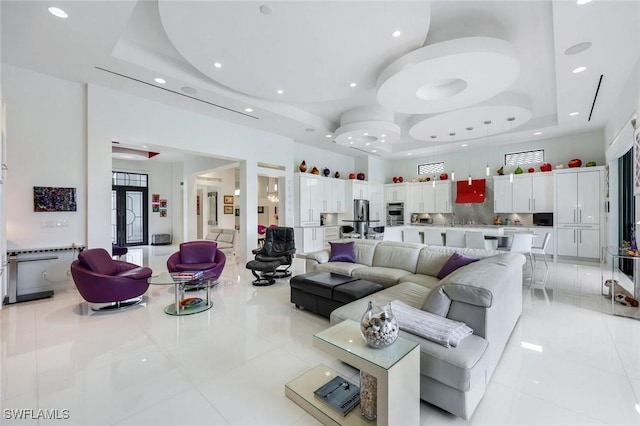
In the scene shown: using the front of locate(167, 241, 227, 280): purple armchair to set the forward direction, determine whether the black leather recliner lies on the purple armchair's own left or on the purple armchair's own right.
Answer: on the purple armchair's own left

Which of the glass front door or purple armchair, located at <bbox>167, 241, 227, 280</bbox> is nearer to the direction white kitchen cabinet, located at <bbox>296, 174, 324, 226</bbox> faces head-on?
the purple armchair

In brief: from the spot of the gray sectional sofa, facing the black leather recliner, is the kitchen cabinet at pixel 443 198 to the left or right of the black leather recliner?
right

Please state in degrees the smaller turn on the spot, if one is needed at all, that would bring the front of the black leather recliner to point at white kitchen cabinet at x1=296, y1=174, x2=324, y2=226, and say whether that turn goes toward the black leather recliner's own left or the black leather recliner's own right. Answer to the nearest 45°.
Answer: approximately 180°

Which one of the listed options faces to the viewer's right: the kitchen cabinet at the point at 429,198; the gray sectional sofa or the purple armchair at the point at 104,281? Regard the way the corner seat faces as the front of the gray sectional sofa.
the purple armchair

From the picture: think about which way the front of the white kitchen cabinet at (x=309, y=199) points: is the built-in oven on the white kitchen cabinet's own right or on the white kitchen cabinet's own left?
on the white kitchen cabinet's own left

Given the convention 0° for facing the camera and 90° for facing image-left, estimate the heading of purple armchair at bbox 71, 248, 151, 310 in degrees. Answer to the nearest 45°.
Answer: approximately 270°

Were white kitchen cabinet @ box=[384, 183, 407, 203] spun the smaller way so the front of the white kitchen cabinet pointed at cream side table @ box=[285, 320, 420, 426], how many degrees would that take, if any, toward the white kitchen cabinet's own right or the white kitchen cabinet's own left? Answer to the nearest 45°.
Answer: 0° — it already faces it

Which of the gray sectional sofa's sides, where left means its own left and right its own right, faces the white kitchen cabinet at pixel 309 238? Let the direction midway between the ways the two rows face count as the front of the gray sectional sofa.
right

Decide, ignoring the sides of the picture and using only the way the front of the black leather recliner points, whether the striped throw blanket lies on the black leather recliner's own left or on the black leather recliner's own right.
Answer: on the black leather recliner's own left

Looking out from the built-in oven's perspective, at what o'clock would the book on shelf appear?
The book on shelf is roughly at 12 o'clock from the built-in oven.

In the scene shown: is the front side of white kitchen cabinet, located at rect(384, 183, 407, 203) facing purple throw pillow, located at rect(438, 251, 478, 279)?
yes

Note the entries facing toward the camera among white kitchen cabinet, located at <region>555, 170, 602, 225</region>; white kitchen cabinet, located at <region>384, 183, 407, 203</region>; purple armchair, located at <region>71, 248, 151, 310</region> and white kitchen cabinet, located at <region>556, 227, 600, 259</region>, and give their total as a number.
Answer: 3

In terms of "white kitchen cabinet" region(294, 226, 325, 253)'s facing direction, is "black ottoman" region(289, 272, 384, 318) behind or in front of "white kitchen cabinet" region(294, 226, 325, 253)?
in front

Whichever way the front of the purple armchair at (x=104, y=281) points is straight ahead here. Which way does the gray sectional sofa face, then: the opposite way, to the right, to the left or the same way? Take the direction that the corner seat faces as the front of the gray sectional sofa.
the opposite way
